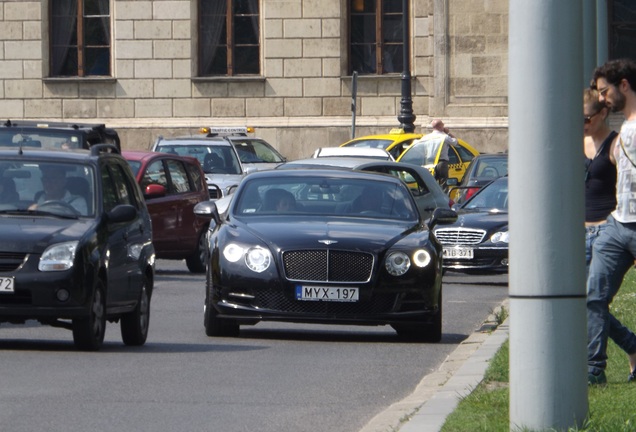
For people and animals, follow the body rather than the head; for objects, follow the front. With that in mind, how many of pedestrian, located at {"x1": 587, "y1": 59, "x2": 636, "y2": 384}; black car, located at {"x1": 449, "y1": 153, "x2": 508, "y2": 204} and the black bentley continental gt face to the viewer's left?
1

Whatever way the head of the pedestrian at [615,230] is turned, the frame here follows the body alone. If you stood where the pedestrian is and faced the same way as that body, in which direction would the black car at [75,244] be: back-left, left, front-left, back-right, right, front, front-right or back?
front-right

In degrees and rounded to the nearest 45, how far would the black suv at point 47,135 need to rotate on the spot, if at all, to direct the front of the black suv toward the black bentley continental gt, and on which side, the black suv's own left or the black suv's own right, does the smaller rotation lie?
approximately 45° to the black suv's own left

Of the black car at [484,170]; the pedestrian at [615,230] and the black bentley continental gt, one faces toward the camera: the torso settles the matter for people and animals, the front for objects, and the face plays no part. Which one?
the black bentley continental gt

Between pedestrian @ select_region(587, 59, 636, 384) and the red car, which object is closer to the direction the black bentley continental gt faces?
the pedestrian

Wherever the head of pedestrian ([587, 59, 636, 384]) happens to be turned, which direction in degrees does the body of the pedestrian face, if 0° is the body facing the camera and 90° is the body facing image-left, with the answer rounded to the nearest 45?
approximately 90°

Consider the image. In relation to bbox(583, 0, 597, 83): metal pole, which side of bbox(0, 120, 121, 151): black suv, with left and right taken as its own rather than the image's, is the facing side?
left

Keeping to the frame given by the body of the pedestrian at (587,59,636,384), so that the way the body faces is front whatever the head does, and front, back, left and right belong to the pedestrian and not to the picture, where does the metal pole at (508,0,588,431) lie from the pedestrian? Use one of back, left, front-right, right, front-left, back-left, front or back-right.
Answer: left

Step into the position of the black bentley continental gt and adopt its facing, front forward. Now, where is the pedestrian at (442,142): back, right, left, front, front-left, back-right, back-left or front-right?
back

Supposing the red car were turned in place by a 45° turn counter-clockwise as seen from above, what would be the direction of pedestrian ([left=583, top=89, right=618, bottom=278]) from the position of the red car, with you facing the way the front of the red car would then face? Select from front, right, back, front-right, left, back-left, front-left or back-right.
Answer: front
